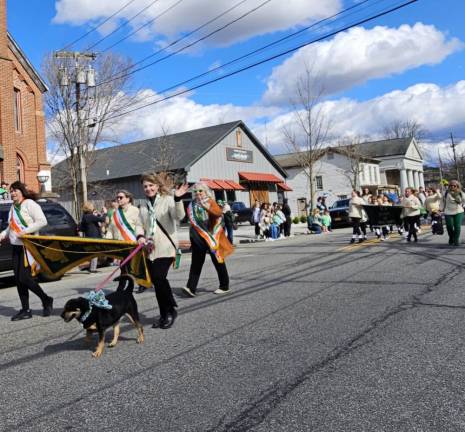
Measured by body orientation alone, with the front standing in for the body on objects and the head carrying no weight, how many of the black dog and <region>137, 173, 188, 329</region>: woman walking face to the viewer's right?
0

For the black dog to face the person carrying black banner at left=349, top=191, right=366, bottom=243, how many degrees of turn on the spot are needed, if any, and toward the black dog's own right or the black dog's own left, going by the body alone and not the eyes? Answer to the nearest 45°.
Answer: approximately 180°

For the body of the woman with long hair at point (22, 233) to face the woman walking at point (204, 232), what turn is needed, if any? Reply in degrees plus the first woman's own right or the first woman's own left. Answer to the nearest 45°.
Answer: approximately 135° to the first woman's own left

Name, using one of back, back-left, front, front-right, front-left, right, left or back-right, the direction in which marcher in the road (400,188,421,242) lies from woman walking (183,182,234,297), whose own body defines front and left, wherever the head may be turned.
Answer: back

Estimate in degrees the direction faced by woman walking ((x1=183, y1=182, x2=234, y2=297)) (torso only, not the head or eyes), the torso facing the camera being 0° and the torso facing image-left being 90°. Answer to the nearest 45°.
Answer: approximately 45°

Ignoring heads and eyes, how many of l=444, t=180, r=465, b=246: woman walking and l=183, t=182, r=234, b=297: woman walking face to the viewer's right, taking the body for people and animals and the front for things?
0

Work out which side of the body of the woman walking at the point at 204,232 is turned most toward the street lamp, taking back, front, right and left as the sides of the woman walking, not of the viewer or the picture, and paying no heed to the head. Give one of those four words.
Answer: right

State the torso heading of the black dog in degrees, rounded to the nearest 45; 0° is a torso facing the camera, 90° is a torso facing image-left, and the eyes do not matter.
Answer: approximately 45°

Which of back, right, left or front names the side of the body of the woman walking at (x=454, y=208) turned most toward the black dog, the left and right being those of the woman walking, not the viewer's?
front

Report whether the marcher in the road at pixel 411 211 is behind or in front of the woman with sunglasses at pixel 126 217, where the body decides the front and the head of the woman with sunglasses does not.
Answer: behind

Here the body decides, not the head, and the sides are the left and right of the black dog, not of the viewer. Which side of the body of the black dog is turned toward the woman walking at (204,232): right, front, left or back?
back

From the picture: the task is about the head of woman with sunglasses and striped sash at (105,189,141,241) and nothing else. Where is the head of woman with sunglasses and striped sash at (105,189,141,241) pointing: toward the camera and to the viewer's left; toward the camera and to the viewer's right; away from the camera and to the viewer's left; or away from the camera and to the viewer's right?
toward the camera and to the viewer's left
